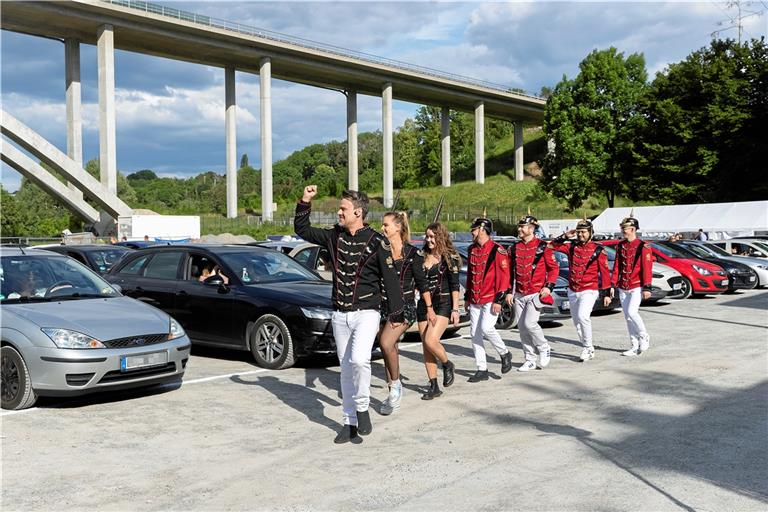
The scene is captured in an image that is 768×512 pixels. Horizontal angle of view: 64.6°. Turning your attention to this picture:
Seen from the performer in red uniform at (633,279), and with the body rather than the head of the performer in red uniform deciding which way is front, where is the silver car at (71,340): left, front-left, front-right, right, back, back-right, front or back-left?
front

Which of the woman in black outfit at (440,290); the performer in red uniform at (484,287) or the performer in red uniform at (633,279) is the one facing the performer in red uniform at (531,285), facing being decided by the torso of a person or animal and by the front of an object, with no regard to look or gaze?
the performer in red uniform at (633,279)

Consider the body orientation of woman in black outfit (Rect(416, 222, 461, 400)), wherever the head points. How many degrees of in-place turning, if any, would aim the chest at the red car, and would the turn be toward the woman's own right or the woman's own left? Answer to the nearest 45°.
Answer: approximately 180°

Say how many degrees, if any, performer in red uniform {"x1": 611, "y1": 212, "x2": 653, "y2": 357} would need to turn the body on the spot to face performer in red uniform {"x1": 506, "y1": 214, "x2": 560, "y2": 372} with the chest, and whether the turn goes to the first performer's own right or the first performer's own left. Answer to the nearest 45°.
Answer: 0° — they already face them

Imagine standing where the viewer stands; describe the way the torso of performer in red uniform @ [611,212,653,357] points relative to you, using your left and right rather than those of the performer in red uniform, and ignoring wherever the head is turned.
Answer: facing the viewer and to the left of the viewer

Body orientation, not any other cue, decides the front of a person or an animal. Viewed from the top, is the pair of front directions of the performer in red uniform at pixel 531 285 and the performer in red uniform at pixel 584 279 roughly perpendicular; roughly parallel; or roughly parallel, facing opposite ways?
roughly parallel

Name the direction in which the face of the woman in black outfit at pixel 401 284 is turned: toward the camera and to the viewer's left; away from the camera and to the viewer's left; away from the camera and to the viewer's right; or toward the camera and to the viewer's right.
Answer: toward the camera and to the viewer's left

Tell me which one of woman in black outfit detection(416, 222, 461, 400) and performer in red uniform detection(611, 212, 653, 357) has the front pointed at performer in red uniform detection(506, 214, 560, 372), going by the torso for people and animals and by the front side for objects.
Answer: performer in red uniform detection(611, 212, 653, 357)

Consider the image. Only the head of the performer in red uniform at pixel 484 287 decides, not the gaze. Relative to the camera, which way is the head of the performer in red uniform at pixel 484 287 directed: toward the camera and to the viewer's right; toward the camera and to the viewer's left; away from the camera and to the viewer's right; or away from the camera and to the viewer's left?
toward the camera and to the viewer's left

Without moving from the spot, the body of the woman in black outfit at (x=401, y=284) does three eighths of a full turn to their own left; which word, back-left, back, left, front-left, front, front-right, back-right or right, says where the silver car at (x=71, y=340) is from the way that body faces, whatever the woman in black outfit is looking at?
back

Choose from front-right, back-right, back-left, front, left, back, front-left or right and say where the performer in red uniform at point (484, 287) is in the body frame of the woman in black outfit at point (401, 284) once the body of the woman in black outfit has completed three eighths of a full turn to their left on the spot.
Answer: front-left

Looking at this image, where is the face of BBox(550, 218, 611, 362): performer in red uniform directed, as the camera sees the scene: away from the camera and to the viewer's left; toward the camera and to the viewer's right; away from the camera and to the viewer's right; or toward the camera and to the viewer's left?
toward the camera and to the viewer's left

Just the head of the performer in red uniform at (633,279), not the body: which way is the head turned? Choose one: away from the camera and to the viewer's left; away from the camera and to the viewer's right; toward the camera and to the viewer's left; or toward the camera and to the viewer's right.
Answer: toward the camera and to the viewer's left
